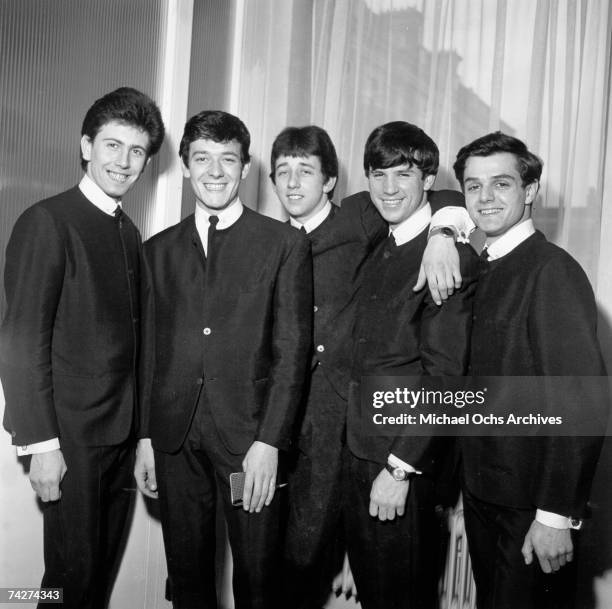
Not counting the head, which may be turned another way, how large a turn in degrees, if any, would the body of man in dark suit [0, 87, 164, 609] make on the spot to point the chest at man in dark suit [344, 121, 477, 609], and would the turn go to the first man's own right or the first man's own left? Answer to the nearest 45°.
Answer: approximately 45° to the first man's own left

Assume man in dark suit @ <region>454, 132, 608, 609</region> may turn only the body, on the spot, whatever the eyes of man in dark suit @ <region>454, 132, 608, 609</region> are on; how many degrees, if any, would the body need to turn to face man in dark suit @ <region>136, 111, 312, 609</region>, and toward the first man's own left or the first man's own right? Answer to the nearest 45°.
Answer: approximately 45° to the first man's own right

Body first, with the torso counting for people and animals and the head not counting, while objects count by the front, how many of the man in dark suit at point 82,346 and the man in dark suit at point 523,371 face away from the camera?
0

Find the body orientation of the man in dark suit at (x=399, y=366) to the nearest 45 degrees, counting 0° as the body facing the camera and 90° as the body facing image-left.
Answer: approximately 45°

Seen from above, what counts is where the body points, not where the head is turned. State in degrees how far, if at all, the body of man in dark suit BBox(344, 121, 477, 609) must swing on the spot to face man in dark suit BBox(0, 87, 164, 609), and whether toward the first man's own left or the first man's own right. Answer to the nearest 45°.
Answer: approximately 45° to the first man's own right

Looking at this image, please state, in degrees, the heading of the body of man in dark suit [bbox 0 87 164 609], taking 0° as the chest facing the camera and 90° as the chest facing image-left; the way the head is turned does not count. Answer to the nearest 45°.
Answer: approximately 315°

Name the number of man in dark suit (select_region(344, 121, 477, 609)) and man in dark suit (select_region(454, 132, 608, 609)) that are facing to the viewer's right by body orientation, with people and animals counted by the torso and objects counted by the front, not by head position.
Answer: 0
